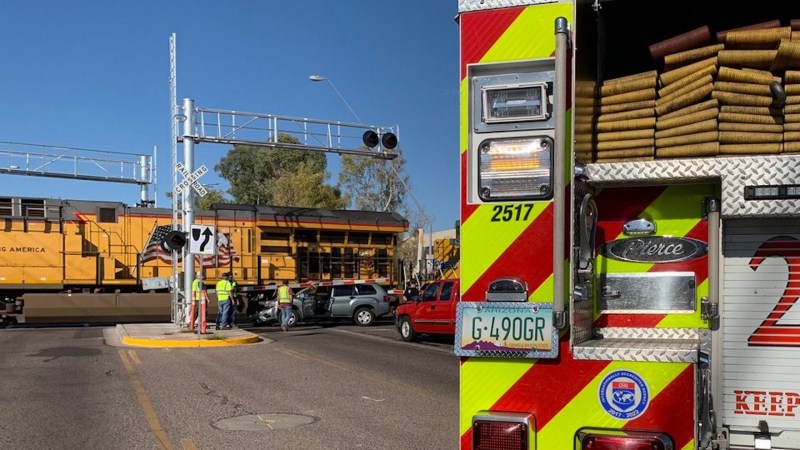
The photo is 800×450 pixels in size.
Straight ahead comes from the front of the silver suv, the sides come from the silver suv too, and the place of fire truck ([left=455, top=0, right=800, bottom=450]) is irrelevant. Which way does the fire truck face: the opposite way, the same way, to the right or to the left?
to the right

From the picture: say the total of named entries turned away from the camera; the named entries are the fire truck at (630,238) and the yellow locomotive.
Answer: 1

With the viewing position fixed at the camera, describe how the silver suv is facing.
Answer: facing to the left of the viewer

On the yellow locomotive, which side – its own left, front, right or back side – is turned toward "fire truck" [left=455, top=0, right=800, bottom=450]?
left

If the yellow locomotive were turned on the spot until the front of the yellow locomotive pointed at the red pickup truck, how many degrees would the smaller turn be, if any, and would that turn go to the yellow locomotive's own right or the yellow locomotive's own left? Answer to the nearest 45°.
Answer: approximately 135° to the yellow locomotive's own left

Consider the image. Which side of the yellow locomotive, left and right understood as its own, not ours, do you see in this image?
left

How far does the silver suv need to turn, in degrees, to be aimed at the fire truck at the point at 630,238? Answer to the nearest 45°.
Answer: approximately 90° to its left

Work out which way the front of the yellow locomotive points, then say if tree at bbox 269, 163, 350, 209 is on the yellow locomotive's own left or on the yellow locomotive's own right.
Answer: on the yellow locomotive's own right
